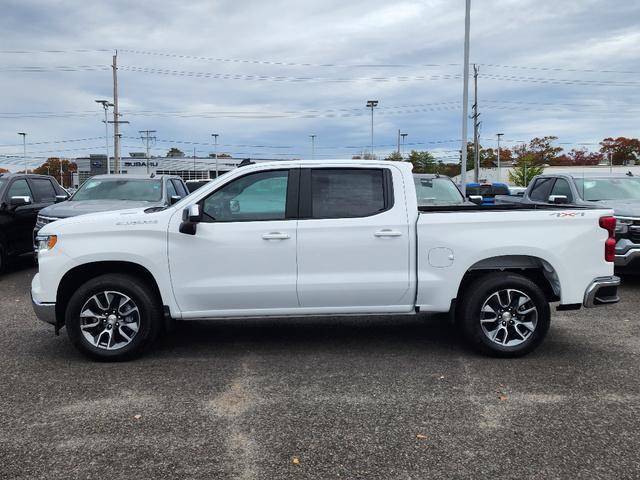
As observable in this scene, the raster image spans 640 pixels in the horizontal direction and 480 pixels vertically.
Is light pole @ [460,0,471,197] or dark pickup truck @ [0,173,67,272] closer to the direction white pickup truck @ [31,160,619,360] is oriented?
the dark pickup truck

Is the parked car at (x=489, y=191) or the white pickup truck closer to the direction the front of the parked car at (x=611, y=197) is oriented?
the white pickup truck

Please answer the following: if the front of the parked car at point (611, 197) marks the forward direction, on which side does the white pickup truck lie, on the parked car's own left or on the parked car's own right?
on the parked car's own right

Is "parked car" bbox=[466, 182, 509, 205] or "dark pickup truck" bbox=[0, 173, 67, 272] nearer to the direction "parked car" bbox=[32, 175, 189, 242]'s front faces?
the dark pickup truck

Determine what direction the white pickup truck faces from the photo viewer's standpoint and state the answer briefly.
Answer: facing to the left of the viewer

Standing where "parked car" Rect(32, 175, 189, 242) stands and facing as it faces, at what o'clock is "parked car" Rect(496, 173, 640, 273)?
"parked car" Rect(496, 173, 640, 273) is roughly at 8 o'clock from "parked car" Rect(32, 175, 189, 242).

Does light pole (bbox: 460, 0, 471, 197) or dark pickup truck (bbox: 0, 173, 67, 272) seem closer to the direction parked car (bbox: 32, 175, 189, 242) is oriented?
the dark pickup truck

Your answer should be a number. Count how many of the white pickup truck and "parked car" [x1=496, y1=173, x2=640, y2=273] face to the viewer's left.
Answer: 1

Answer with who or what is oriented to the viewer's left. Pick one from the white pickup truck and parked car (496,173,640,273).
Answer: the white pickup truck

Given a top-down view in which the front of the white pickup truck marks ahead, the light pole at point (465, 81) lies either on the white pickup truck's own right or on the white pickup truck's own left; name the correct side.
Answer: on the white pickup truck's own right

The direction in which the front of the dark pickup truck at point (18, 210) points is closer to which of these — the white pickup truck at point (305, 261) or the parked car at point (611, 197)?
the white pickup truck

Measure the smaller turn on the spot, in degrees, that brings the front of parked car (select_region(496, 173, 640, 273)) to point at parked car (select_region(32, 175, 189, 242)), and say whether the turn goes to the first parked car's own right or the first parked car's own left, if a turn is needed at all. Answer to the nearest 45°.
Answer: approximately 135° to the first parked car's own right
